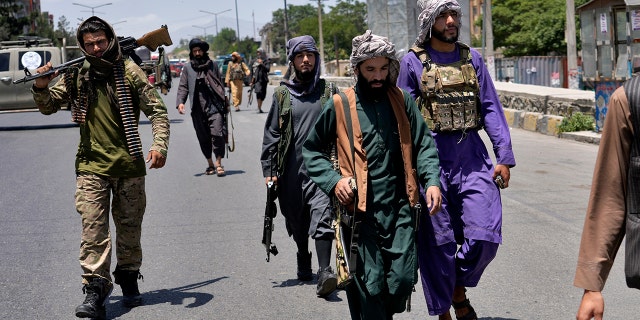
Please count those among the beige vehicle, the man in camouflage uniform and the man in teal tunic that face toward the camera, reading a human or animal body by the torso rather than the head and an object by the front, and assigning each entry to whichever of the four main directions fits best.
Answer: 2

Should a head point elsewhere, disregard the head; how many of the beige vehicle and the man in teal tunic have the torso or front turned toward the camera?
1

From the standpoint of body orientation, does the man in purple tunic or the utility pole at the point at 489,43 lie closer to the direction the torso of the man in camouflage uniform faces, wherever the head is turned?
the man in purple tunic

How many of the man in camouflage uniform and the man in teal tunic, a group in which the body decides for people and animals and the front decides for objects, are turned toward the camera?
2

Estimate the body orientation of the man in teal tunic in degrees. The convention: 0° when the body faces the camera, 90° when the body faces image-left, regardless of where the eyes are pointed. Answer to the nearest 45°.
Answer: approximately 0°

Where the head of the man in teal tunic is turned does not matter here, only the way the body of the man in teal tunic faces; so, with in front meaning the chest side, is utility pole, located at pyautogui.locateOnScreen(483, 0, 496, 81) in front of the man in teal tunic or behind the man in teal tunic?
behind

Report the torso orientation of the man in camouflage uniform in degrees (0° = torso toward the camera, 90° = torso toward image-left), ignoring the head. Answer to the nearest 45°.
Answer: approximately 0°
